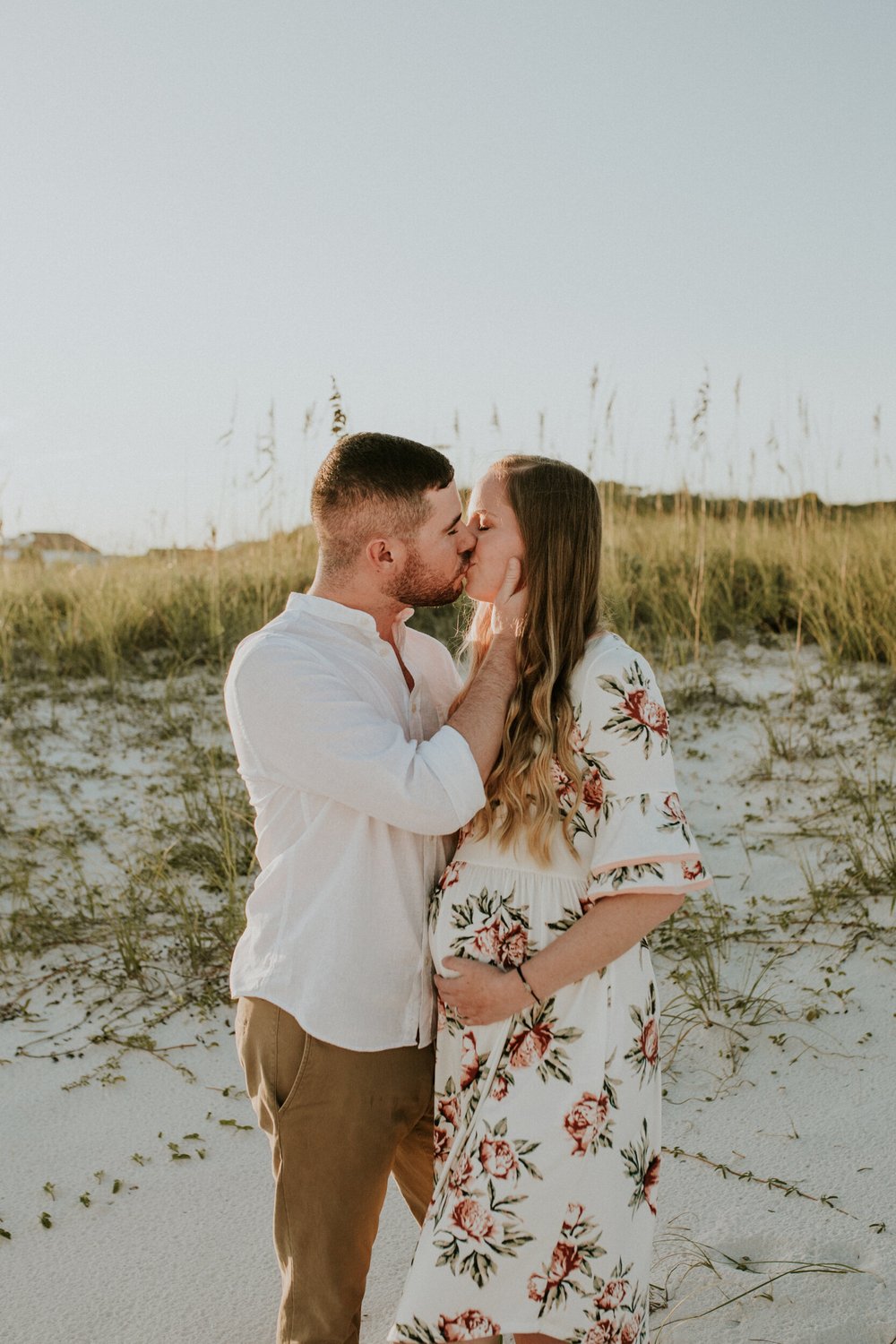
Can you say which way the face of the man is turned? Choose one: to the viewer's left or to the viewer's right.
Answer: to the viewer's right

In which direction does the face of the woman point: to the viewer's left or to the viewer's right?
to the viewer's left

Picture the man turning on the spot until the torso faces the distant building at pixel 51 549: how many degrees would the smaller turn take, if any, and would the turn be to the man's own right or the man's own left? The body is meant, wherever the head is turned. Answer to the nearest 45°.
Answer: approximately 90° to the man's own left

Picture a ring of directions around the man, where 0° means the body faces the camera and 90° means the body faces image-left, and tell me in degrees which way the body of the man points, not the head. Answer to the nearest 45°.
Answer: approximately 270°
